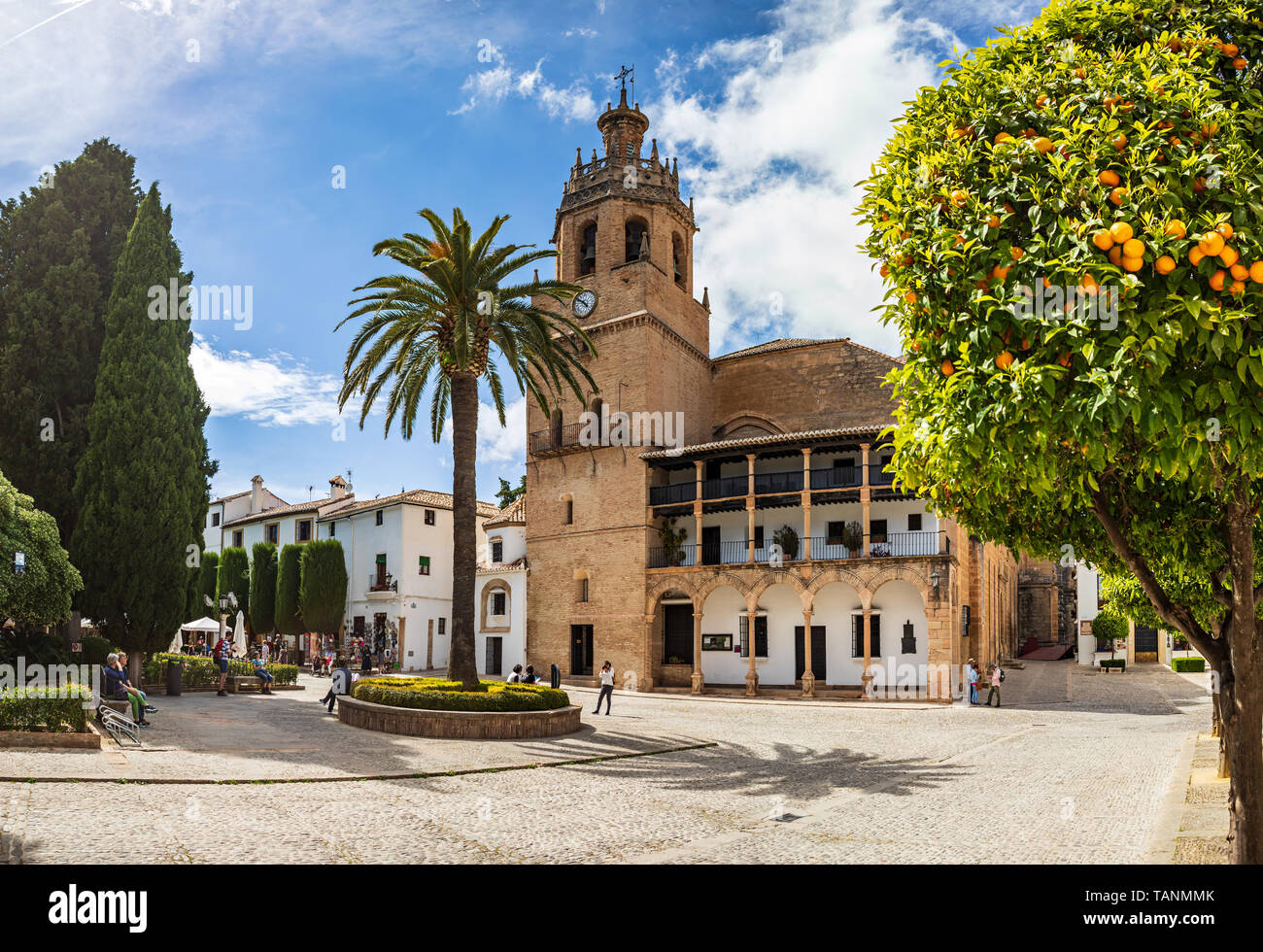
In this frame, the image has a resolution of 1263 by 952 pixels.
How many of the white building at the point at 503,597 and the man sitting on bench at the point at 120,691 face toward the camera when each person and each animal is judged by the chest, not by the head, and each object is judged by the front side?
1

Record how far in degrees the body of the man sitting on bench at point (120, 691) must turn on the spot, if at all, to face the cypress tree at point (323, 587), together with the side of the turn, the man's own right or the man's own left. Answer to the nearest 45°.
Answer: approximately 90° to the man's own left

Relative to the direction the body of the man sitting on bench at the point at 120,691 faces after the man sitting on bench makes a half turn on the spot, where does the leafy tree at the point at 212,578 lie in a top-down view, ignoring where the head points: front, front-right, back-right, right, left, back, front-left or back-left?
right

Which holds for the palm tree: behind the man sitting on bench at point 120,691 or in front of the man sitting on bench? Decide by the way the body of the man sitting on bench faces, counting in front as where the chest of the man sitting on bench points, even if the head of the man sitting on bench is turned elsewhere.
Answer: in front

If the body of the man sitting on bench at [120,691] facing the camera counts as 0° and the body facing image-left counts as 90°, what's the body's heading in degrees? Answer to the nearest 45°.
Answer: approximately 270°

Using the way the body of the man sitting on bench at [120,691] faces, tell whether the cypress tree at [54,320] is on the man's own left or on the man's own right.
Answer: on the man's own left

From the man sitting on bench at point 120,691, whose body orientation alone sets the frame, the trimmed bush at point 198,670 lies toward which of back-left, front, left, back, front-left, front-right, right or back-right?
left

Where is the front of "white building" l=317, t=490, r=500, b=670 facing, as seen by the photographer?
facing the viewer and to the left of the viewer

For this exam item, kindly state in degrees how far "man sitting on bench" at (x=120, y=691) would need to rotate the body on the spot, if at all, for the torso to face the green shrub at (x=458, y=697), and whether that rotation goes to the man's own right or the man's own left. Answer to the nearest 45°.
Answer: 0° — they already face it

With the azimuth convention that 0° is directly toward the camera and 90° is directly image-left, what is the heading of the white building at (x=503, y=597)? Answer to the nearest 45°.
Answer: approximately 0°

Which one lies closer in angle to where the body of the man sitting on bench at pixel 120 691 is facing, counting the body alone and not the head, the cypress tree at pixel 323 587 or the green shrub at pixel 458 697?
the green shrub
